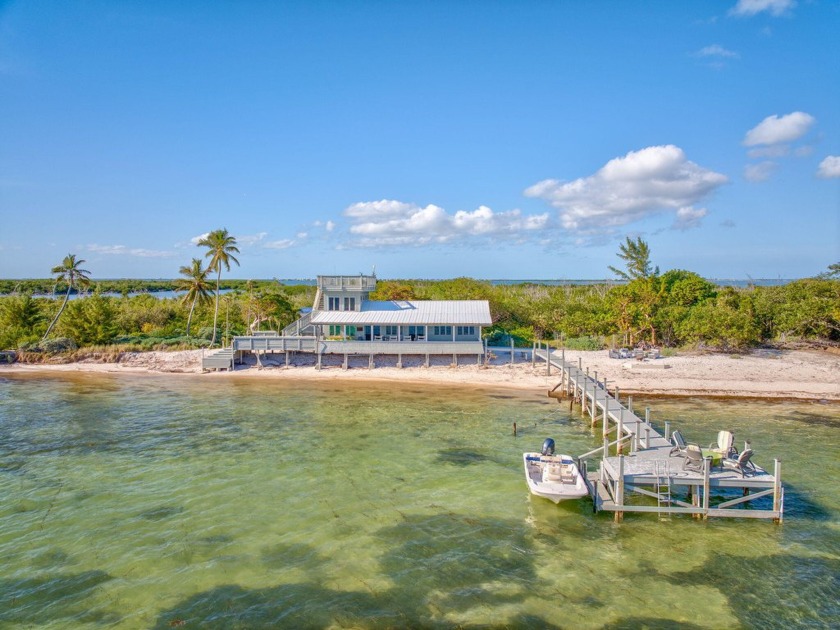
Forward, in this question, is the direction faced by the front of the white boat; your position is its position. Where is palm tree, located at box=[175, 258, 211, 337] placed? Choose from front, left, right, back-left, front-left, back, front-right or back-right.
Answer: back-right

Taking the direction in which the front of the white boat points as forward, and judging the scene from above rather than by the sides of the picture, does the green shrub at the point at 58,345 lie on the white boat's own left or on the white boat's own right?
on the white boat's own right

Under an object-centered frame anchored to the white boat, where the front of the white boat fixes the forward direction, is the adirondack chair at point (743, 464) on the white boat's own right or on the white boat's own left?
on the white boat's own left

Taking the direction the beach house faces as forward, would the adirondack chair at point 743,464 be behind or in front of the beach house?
in front

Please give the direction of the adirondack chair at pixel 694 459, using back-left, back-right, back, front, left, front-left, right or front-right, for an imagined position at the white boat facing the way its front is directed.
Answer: left

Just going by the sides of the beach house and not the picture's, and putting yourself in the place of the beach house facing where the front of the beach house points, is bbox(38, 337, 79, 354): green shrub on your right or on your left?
on your right

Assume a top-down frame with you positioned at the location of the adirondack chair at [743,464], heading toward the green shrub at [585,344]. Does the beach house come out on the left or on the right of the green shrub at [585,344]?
left

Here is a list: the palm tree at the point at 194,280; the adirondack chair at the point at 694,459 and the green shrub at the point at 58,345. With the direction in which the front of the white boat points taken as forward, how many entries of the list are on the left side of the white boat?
1

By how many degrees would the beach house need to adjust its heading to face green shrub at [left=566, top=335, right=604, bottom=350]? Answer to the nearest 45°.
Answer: approximately 90° to its left

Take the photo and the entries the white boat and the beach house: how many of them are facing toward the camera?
2

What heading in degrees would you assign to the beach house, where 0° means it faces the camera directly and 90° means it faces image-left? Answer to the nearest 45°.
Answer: approximately 0°

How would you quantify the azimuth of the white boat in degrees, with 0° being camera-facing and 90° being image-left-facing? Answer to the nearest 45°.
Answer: approximately 0°
